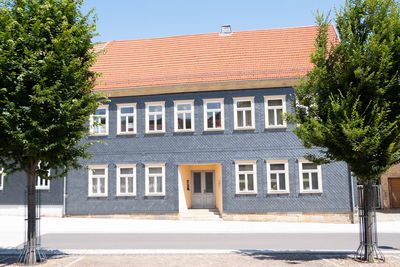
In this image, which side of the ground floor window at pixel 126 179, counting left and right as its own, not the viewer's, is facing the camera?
front

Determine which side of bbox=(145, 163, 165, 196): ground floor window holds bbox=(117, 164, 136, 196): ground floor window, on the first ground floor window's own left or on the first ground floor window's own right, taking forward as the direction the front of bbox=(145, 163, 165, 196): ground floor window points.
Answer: on the first ground floor window's own right

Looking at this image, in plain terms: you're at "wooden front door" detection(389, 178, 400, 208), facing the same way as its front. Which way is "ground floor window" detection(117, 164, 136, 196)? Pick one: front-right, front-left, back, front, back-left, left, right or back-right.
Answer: front-right

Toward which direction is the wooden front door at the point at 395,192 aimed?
toward the camera

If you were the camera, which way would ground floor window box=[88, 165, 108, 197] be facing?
facing the viewer

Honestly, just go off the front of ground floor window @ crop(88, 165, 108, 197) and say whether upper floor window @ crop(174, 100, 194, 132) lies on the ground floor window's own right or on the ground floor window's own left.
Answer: on the ground floor window's own left

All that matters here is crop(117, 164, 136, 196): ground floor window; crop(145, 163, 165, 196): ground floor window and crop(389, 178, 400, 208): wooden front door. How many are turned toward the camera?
3

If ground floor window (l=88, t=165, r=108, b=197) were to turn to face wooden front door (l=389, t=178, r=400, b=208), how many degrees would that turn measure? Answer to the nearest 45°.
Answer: approximately 90° to its left

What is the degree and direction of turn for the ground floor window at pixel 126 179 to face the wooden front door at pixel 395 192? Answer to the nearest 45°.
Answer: approximately 90° to its left
